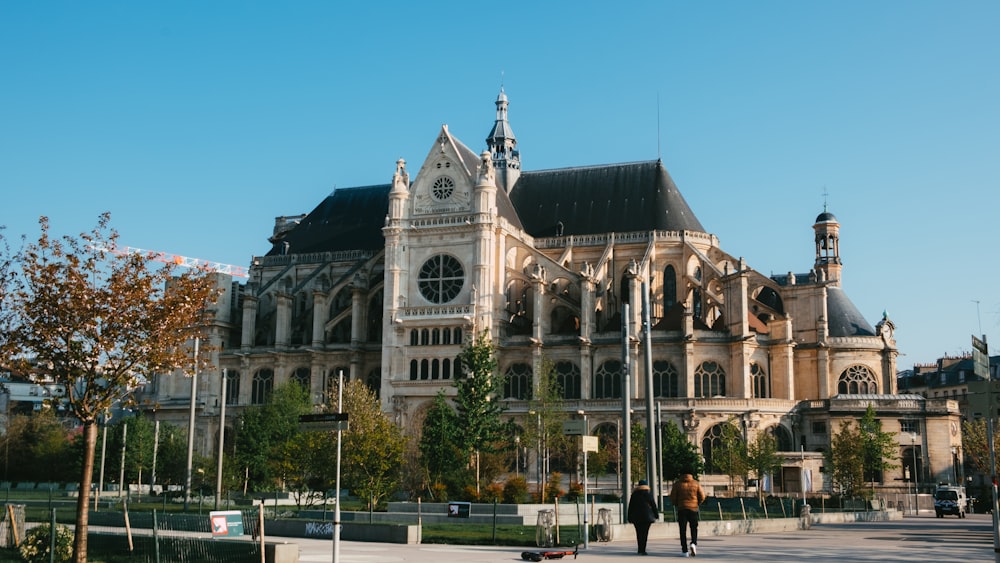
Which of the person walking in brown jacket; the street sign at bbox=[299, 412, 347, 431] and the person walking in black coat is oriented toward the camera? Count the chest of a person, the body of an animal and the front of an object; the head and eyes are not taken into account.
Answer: the street sign

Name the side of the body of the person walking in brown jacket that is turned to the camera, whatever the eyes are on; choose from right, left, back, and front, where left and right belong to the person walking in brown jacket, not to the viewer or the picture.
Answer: back

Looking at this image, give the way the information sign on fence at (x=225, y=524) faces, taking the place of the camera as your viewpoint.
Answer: facing the viewer

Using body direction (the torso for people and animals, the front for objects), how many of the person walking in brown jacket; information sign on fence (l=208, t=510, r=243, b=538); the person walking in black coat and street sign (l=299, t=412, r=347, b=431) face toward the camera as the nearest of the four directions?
2

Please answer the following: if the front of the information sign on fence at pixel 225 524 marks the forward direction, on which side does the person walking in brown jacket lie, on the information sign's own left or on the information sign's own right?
on the information sign's own left

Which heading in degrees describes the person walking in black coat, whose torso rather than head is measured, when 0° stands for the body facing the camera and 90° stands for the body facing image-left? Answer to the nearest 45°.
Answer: approximately 180°

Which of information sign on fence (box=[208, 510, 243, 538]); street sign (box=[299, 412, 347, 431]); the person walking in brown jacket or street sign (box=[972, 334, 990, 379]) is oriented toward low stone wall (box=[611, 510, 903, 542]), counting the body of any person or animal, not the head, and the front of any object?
the person walking in brown jacket

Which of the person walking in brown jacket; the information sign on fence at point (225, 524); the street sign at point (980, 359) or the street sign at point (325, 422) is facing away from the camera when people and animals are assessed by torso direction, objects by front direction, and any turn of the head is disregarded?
the person walking in brown jacket

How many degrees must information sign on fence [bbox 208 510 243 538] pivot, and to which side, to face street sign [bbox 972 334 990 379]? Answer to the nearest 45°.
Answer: approximately 90° to its left

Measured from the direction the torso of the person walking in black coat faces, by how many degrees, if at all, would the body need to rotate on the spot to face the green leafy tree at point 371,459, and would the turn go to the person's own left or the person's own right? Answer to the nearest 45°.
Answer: approximately 45° to the person's own left

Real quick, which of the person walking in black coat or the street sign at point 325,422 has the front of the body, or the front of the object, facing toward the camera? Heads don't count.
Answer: the street sign

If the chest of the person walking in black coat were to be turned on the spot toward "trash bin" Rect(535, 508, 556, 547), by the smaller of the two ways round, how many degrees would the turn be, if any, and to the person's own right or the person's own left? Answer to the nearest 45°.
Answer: approximately 45° to the person's own left

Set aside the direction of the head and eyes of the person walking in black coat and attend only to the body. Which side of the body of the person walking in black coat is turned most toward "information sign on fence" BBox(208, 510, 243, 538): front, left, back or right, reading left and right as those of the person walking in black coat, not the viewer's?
left

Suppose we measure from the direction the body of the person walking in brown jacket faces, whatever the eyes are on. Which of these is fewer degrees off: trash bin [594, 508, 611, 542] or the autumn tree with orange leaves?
the trash bin

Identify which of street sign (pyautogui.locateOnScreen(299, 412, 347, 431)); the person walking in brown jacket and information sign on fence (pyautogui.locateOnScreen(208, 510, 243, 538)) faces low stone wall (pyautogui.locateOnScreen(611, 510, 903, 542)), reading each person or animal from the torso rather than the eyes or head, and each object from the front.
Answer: the person walking in brown jacket
